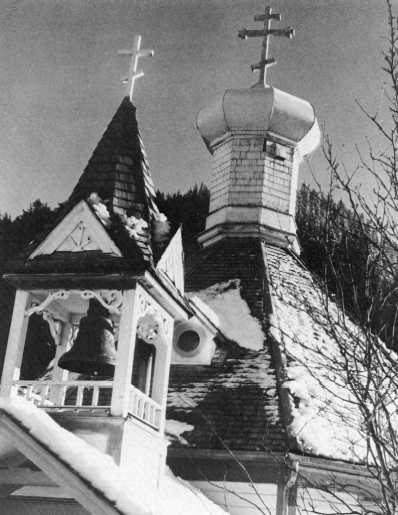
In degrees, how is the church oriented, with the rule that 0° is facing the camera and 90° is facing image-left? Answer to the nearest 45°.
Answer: approximately 45°
